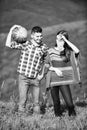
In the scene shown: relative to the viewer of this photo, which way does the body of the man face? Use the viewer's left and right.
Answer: facing the viewer
